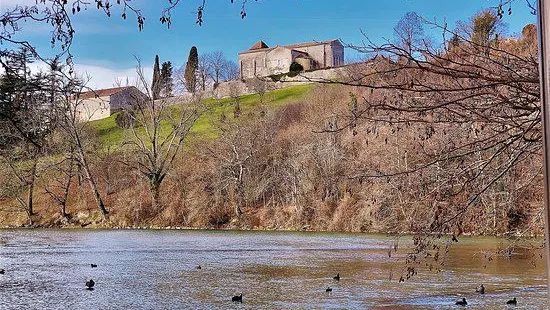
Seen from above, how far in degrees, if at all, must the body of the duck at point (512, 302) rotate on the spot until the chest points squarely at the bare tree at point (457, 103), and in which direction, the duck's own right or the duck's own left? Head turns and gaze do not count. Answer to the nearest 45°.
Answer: approximately 90° to the duck's own right

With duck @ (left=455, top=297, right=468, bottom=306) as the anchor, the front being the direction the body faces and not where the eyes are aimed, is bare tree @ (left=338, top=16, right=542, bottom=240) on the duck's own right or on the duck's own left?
on the duck's own right
